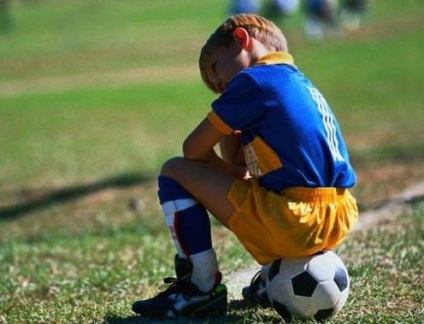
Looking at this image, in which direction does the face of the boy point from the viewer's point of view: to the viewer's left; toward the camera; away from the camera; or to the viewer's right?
to the viewer's left

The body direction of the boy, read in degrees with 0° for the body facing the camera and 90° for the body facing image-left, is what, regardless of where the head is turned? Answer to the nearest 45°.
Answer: approximately 90°
